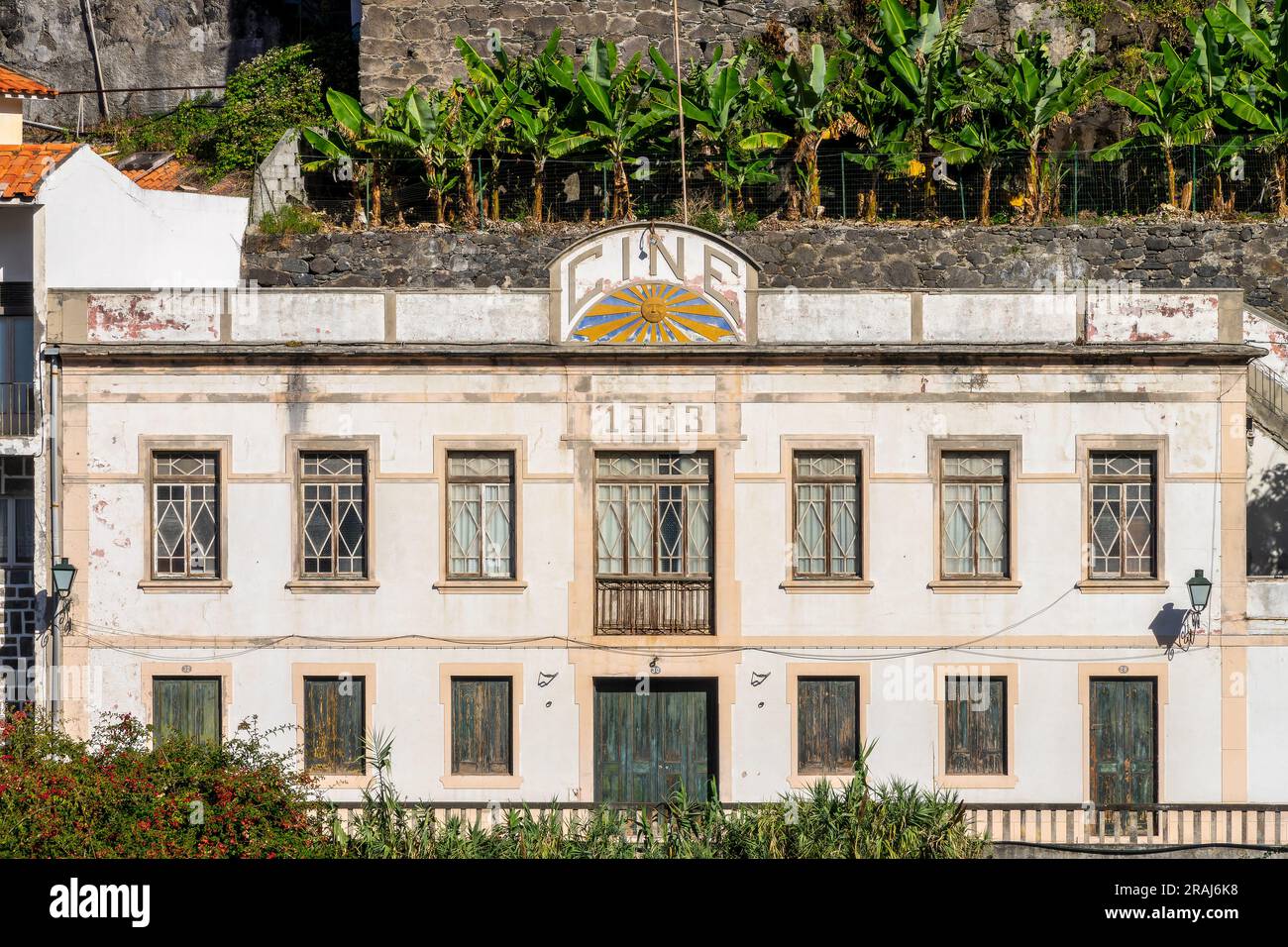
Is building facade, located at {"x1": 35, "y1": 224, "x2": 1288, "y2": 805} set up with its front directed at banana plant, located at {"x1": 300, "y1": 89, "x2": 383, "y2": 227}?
no

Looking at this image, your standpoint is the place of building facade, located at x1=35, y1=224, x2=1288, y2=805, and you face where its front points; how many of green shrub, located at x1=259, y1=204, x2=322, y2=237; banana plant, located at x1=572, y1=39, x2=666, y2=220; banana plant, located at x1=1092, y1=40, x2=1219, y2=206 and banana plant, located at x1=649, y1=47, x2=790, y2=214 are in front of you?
0

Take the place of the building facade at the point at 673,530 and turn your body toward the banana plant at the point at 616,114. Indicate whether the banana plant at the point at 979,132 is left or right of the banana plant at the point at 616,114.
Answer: right

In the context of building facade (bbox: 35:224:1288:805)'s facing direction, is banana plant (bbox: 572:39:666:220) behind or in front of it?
behind

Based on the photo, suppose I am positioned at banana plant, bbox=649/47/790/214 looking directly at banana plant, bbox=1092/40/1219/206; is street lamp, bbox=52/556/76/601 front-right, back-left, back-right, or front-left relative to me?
back-right

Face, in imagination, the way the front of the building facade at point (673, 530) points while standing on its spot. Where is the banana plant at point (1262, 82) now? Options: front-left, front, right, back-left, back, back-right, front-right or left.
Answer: back-left

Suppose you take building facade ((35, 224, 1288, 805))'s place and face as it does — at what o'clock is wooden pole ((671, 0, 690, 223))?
The wooden pole is roughly at 6 o'clock from the building facade.

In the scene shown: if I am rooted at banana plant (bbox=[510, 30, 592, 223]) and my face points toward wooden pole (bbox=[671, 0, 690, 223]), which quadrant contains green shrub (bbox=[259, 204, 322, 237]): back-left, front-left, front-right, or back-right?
back-right

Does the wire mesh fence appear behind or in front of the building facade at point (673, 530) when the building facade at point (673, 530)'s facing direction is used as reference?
behind

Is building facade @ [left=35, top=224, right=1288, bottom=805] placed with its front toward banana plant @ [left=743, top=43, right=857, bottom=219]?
no

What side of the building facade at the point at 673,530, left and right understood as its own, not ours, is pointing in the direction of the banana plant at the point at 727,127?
back

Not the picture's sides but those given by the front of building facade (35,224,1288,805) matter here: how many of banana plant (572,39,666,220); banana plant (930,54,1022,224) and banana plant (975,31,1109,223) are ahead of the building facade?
0

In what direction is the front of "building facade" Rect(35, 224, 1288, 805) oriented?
toward the camera

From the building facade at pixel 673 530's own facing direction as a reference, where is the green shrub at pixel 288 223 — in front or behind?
behind
